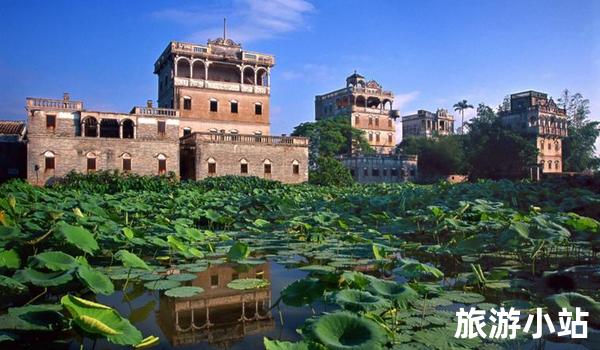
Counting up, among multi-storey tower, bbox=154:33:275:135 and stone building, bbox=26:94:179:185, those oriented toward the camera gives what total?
2

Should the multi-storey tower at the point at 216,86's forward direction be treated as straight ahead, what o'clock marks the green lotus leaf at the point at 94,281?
The green lotus leaf is roughly at 12 o'clock from the multi-storey tower.

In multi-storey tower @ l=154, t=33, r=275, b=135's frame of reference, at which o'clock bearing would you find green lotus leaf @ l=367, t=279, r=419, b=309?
The green lotus leaf is roughly at 12 o'clock from the multi-storey tower.

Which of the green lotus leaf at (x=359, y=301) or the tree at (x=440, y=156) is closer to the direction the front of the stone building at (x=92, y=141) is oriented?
the green lotus leaf

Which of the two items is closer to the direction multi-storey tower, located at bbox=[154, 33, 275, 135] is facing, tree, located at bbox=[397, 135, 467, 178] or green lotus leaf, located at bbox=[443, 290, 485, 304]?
the green lotus leaf

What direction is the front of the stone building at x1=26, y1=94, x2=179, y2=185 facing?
toward the camera

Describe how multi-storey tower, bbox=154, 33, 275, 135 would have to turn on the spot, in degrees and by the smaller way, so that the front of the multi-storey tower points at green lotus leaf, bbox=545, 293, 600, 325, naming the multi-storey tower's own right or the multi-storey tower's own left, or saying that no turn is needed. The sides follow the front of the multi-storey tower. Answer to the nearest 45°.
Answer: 0° — it already faces it

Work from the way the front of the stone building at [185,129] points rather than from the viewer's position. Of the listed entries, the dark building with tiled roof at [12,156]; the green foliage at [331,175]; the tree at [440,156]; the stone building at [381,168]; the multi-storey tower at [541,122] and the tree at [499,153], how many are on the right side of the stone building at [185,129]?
1

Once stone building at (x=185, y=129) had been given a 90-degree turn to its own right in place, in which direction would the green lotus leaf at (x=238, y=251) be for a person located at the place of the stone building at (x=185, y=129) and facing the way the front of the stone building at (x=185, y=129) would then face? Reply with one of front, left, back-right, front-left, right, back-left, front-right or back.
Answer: left

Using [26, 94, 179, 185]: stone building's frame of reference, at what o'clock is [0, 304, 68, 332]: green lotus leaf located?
The green lotus leaf is roughly at 12 o'clock from the stone building.

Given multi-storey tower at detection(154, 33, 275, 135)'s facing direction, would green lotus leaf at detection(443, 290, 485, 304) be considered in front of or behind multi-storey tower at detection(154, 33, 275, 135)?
in front

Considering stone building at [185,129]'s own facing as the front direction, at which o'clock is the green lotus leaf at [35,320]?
The green lotus leaf is roughly at 12 o'clock from the stone building.

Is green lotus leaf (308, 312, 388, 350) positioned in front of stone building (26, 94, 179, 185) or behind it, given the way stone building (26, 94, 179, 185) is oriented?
in front

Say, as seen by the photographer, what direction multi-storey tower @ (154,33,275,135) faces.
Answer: facing the viewer

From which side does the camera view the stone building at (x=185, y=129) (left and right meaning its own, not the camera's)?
front

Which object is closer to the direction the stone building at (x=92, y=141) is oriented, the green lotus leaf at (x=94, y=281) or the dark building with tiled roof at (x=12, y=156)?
the green lotus leaf

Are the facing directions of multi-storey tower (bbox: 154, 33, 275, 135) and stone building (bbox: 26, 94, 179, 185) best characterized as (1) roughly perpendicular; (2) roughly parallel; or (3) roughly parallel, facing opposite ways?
roughly parallel

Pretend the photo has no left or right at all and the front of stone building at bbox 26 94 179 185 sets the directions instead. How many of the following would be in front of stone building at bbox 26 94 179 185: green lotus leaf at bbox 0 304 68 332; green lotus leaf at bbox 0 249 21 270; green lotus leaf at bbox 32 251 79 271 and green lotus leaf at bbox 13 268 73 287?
4
